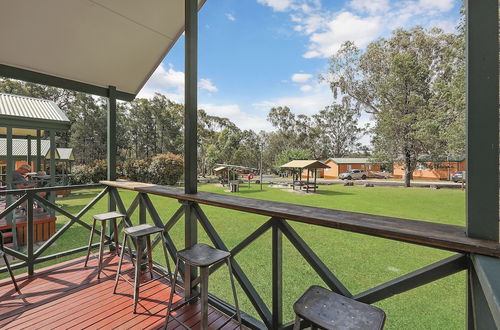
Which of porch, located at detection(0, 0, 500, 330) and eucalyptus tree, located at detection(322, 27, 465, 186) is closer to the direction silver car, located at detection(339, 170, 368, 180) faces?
the porch

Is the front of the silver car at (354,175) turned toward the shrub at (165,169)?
yes

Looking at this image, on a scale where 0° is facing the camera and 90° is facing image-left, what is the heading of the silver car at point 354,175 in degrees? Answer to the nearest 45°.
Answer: approximately 45°

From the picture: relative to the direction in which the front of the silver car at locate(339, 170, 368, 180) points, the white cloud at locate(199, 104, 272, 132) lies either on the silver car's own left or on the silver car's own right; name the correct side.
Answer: on the silver car's own right

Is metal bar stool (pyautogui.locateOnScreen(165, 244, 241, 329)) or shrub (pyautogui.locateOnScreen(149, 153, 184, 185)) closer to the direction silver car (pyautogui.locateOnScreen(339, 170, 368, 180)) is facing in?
the shrub

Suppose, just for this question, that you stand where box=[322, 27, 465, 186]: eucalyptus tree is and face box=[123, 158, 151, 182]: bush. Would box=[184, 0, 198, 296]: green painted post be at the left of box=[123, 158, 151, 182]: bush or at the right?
left

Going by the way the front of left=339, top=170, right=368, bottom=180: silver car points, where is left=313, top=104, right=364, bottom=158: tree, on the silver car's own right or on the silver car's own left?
on the silver car's own right

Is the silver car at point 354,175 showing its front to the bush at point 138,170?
yes

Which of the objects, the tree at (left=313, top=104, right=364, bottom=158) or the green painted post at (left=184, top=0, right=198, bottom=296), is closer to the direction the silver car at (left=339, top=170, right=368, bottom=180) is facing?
the green painted post
